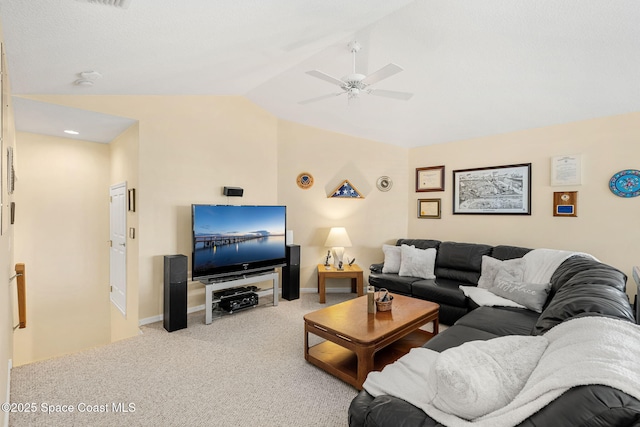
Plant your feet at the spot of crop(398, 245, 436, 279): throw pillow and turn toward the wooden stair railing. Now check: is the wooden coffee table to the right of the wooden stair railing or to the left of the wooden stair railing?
left

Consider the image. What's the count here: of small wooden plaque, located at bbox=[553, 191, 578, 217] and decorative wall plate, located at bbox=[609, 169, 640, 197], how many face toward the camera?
2

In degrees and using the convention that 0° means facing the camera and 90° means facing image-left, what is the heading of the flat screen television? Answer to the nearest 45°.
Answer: approximately 315°

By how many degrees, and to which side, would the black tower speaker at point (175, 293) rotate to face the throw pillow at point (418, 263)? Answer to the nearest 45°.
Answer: approximately 45° to its left

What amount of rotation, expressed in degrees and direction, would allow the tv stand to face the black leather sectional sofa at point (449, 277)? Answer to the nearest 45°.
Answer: approximately 45° to its left

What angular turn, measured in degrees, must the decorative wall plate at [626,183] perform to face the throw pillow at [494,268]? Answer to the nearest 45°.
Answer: approximately 45° to its right
